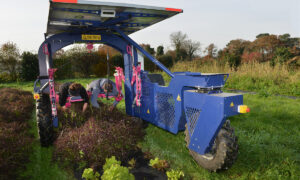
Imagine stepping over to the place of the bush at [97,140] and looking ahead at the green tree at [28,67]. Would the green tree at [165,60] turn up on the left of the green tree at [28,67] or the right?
right

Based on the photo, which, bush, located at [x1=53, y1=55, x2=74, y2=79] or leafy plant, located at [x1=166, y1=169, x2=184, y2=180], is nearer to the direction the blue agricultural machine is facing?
the leafy plant

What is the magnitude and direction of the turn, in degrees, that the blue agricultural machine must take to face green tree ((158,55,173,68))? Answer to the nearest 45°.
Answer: approximately 135° to its left

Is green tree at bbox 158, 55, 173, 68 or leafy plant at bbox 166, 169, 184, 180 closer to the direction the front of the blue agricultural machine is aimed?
the leafy plant

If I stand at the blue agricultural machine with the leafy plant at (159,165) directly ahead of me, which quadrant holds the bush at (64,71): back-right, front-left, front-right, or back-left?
back-right

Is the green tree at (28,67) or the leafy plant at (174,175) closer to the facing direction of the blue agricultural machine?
the leafy plant

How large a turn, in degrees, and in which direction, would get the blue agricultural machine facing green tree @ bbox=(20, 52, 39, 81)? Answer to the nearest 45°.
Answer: approximately 180°

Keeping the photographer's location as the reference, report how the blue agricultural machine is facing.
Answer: facing the viewer and to the right of the viewer
